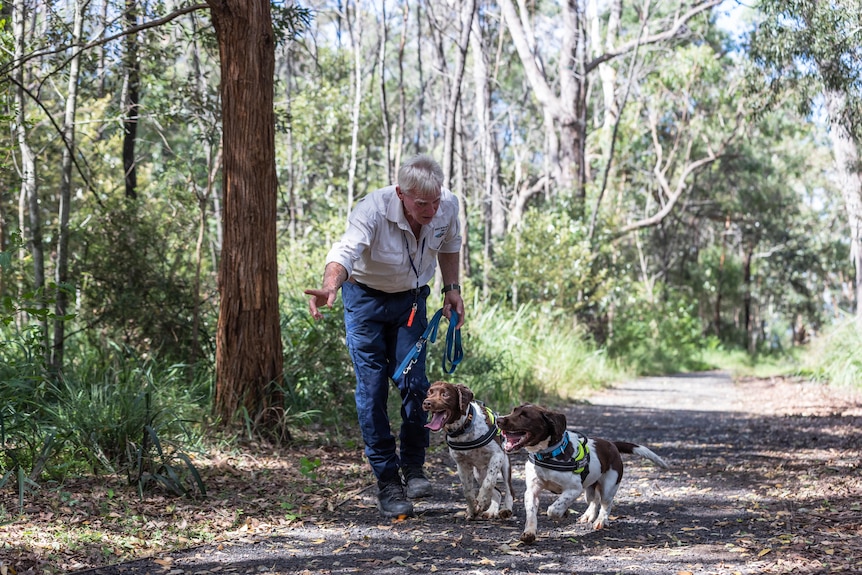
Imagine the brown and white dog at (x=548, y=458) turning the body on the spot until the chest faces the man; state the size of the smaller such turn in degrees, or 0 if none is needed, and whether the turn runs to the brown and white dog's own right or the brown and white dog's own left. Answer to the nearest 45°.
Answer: approximately 90° to the brown and white dog's own right

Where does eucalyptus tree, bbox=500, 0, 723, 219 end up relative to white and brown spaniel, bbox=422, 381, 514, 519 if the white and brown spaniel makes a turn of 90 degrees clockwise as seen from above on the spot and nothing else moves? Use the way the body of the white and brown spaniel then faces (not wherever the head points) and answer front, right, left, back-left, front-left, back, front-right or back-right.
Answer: front-right

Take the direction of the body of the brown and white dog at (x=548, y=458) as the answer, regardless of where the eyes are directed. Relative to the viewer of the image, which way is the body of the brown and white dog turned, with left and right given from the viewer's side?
facing the viewer and to the left of the viewer

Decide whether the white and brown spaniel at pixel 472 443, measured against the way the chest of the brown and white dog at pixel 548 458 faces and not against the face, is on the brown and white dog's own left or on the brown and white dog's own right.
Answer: on the brown and white dog's own right

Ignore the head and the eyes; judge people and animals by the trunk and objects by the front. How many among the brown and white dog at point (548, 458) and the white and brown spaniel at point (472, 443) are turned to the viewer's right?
0

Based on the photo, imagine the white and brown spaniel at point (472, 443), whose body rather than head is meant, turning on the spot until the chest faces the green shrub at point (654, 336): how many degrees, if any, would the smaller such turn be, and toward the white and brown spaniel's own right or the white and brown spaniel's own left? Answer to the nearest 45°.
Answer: approximately 135° to the white and brown spaniel's own right

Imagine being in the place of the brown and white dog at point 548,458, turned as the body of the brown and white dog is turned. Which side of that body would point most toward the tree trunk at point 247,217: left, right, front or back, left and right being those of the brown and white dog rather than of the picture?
right

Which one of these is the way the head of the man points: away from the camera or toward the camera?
toward the camera

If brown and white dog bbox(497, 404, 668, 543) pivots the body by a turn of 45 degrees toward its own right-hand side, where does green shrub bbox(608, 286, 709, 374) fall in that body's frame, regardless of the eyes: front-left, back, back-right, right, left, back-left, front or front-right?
right

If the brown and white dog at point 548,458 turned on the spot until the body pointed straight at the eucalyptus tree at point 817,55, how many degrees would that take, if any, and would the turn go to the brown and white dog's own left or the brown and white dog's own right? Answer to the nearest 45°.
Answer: approximately 135° to the brown and white dog's own right

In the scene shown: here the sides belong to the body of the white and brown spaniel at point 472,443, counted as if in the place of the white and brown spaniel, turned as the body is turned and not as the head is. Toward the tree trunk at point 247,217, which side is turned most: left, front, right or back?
right

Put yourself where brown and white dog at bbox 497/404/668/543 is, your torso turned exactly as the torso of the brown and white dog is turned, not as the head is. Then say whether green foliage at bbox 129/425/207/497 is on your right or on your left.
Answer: on your right

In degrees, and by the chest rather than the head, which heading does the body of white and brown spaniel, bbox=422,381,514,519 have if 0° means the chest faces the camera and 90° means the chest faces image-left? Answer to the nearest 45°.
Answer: approximately 45°

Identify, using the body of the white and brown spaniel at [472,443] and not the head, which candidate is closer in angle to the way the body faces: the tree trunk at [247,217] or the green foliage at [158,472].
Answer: the green foliage

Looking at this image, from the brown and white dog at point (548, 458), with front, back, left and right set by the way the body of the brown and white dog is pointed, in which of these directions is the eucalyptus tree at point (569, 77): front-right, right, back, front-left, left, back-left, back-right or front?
back-right

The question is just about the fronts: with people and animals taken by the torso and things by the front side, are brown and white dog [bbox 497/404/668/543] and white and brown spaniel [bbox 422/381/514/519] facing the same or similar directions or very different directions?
same or similar directions
